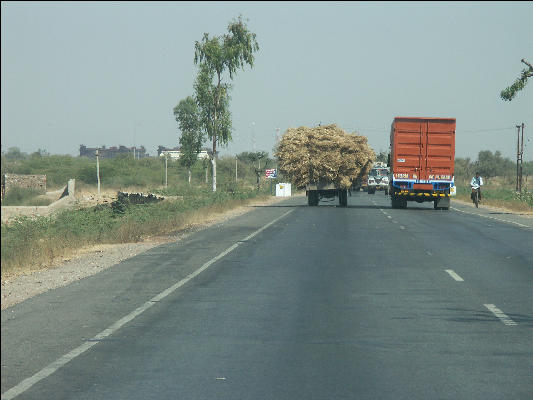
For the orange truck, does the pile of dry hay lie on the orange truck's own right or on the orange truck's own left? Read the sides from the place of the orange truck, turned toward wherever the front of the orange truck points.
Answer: on the orange truck's own left

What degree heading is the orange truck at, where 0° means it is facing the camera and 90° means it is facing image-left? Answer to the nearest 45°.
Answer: approximately 180°
